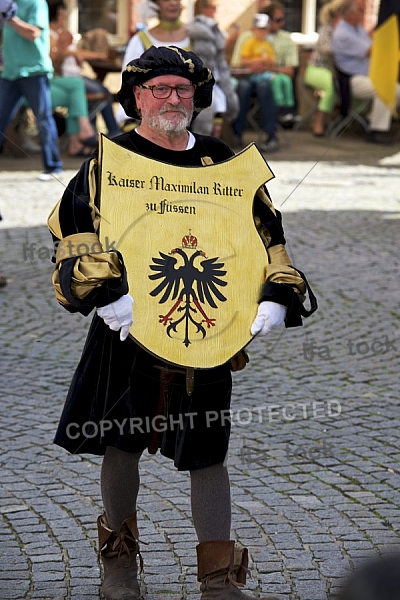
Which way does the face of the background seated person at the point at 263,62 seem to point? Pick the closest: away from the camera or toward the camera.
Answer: toward the camera

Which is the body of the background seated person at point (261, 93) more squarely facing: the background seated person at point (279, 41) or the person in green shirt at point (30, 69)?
the person in green shirt

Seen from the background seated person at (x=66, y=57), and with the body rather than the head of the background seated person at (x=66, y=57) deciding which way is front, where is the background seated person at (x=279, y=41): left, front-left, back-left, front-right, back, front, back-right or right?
front-left

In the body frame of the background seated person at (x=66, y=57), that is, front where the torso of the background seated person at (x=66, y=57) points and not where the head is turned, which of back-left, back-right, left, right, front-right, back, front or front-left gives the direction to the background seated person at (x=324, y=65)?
front-left

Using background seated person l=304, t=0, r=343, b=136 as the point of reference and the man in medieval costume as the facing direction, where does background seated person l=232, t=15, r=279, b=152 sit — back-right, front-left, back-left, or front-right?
front-right

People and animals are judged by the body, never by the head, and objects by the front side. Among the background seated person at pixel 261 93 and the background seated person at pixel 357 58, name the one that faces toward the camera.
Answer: the background seated person at pixel 261 93

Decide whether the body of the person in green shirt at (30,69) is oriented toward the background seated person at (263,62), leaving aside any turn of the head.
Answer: no

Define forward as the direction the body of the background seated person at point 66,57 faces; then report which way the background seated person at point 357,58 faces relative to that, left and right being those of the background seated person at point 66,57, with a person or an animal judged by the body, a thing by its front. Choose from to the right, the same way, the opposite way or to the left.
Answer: the same way

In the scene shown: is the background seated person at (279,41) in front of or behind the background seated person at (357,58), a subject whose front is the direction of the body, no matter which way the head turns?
behind

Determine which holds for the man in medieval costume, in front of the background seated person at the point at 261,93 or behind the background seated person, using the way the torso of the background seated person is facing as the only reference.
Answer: in front

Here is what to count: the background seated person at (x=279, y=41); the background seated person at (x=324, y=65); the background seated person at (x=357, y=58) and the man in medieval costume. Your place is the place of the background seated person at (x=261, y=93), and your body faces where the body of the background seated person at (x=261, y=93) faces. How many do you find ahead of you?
1

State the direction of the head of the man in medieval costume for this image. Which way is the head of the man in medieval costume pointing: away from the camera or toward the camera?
toward the camera

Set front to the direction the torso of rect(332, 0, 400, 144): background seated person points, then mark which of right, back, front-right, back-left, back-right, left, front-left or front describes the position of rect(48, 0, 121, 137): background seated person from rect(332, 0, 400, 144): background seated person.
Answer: back-right

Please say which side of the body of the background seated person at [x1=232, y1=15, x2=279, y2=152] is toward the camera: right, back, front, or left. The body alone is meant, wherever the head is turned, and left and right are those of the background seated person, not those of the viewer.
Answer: front

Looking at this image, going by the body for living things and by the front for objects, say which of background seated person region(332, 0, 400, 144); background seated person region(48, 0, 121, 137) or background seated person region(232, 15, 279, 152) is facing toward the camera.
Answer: background seated person region(232, 15, 279, 152)
